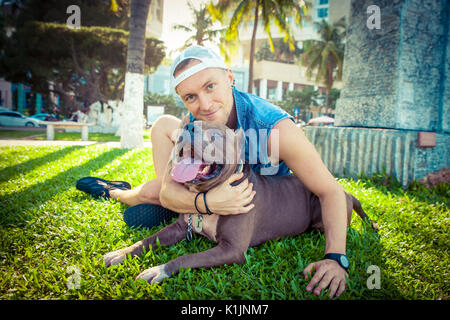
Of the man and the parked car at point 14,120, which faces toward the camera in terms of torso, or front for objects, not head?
the man

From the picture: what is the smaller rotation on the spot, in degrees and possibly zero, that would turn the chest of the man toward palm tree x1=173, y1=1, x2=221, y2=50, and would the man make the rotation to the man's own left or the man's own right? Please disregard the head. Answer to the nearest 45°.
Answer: approximately 180°

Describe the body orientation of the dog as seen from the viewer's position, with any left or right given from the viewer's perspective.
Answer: facing the viewer and to the left of the viewer

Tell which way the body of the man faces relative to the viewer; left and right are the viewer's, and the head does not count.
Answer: facing the viewer

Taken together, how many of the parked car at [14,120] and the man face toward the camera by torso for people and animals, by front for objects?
1

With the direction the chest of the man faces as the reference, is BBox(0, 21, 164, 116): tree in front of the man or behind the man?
behind
